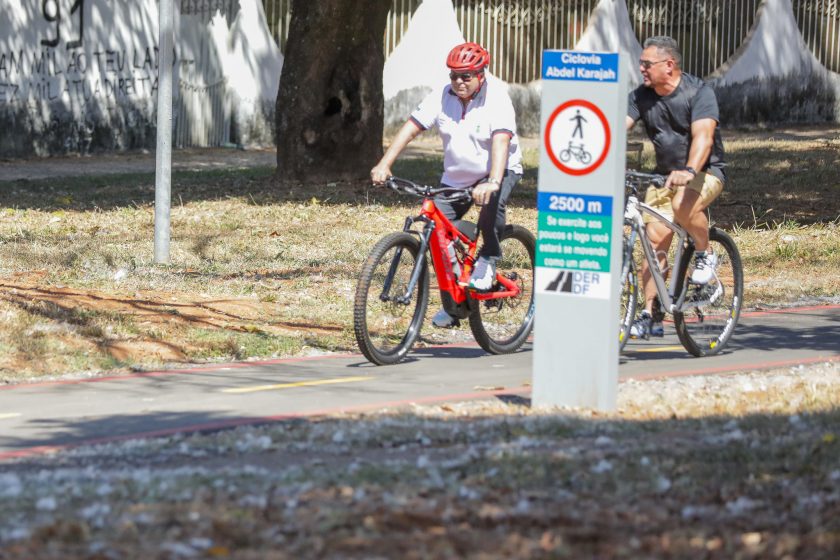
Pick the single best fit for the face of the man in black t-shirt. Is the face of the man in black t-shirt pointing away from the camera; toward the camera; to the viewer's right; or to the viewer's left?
to the viewer's left

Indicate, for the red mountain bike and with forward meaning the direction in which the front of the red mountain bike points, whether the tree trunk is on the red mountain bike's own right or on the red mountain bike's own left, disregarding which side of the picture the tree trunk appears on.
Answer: on the red mountain bike's own right

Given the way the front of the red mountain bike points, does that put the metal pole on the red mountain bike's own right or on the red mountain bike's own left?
on the red mountain bike's own right

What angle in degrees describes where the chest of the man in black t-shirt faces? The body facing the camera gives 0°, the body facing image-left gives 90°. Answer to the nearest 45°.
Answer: approximately 45°

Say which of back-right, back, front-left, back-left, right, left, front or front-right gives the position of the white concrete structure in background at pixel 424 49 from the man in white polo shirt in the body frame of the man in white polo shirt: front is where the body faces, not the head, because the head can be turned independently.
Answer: back-right

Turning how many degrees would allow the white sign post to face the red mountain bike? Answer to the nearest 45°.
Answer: approximately 135° to its right

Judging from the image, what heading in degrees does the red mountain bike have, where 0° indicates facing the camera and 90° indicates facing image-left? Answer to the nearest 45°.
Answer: approximately 45°

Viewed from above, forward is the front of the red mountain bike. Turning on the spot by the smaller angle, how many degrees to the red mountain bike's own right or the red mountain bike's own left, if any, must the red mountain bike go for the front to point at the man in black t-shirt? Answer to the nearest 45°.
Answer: approximately 135° to the red mountain bike's own left
